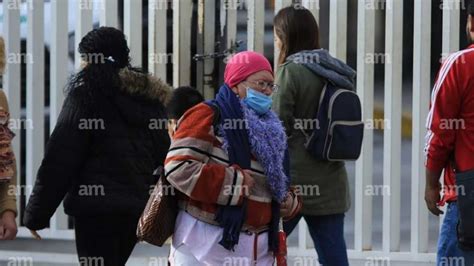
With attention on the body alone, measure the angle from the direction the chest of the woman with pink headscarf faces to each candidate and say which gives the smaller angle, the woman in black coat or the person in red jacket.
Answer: the person in red jacket

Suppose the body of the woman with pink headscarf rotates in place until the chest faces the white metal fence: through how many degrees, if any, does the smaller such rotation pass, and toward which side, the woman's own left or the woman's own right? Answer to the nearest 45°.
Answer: approximately 135° to the woman's own left

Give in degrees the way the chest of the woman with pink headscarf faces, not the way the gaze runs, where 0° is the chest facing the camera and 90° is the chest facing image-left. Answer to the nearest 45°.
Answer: approximately 315°

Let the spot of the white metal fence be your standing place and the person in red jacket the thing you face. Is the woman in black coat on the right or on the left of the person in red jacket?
right

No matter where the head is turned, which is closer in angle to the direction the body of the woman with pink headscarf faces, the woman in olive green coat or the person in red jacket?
the person in red jacket

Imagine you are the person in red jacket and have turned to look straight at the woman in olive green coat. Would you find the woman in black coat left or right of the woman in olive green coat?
left

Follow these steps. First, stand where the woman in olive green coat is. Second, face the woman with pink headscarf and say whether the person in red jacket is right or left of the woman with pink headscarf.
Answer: left

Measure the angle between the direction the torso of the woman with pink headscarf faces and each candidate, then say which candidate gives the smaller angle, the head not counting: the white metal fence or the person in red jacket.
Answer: the person in red jacket

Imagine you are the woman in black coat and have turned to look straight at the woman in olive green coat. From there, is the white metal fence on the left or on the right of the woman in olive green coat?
left

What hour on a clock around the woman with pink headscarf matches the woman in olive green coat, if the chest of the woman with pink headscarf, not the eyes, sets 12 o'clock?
The woman in olive green coat is roughly at 8 o'clock from the woman with pink headscarf.

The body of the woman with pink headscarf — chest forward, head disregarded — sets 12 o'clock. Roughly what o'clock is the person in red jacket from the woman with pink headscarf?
The person in red jacket is roughly at 10 o'clock from the woman with pink headscarf.
